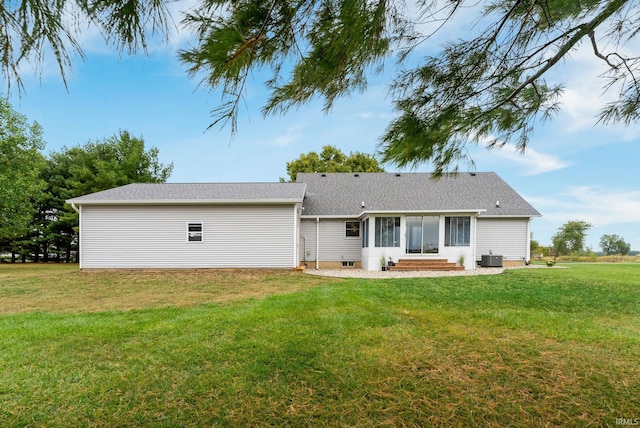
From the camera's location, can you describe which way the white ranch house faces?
facing away from the viewer
